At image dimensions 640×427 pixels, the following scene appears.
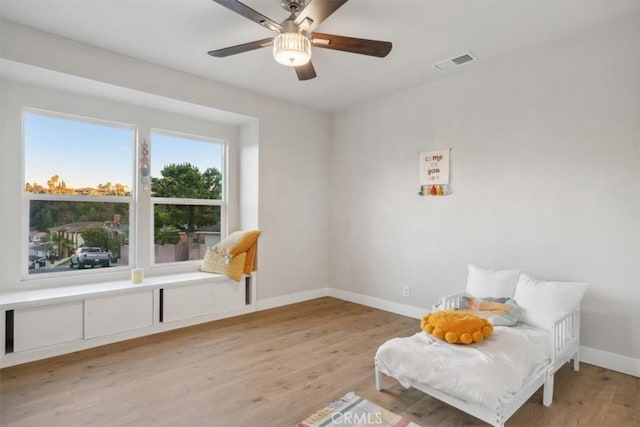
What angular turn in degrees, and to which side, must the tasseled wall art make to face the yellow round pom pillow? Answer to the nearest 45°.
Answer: approximately 45° to its left

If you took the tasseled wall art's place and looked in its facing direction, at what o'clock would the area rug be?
The area rug is roughly at 11 o'clock from the tasseled wall art.

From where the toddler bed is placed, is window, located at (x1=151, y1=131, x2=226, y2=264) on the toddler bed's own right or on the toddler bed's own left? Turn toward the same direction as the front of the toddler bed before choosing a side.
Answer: on the toddler bed's own right

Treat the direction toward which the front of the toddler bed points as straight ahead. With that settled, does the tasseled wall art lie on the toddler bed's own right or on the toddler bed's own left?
on the toddler bed's own right

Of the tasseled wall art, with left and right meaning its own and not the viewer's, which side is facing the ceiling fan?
front

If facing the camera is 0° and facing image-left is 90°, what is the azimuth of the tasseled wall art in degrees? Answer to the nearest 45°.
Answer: approximately 45°

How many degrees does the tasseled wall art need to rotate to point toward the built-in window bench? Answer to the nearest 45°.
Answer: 0° — it already faces it

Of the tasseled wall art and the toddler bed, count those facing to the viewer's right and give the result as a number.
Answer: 0

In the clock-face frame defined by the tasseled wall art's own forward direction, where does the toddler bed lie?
The toddler bed is roughly at 10 o'clock from the tasseled wall art.

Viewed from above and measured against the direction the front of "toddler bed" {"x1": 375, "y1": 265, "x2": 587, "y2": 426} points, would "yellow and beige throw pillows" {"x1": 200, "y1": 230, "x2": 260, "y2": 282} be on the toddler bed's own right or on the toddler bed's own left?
on the toddler bed's own right

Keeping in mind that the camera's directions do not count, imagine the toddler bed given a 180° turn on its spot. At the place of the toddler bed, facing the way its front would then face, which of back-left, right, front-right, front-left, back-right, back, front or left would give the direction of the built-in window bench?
back-left

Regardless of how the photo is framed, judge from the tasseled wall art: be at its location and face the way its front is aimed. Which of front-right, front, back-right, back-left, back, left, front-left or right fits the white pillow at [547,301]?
left

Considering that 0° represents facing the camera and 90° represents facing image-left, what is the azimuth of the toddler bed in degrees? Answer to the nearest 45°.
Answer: approximately 45°
